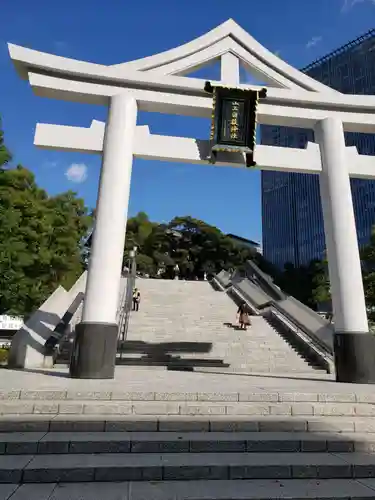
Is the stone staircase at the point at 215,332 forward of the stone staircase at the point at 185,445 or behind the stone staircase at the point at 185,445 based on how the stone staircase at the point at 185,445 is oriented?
behind

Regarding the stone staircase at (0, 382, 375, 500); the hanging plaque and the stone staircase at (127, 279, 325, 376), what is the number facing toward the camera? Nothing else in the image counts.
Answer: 3

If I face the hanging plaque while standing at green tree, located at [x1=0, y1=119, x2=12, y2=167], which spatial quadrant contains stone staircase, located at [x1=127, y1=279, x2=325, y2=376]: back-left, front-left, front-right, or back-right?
front-left

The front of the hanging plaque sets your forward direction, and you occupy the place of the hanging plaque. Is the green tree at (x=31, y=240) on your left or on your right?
on your right

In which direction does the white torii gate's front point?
toward the camera

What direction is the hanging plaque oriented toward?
toward the camera

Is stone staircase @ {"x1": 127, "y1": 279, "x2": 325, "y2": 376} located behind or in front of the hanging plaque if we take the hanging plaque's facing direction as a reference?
behind

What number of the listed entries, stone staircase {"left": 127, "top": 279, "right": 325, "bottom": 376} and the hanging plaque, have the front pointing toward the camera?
2

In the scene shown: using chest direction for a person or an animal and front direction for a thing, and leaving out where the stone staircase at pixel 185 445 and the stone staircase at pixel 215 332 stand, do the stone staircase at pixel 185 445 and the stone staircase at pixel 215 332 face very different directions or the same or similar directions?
same or similar directions

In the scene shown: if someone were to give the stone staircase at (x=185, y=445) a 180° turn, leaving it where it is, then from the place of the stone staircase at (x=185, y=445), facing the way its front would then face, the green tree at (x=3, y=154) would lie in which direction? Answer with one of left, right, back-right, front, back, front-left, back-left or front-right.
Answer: front-left

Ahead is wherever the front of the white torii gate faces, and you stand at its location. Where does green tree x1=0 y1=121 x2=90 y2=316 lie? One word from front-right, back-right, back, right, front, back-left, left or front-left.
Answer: back-right

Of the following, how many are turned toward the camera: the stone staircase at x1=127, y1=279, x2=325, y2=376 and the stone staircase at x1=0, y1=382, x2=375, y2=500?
2

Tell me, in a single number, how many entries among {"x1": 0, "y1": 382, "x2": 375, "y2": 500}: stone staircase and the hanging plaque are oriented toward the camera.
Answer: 2

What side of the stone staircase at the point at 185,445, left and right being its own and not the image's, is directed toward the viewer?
front
